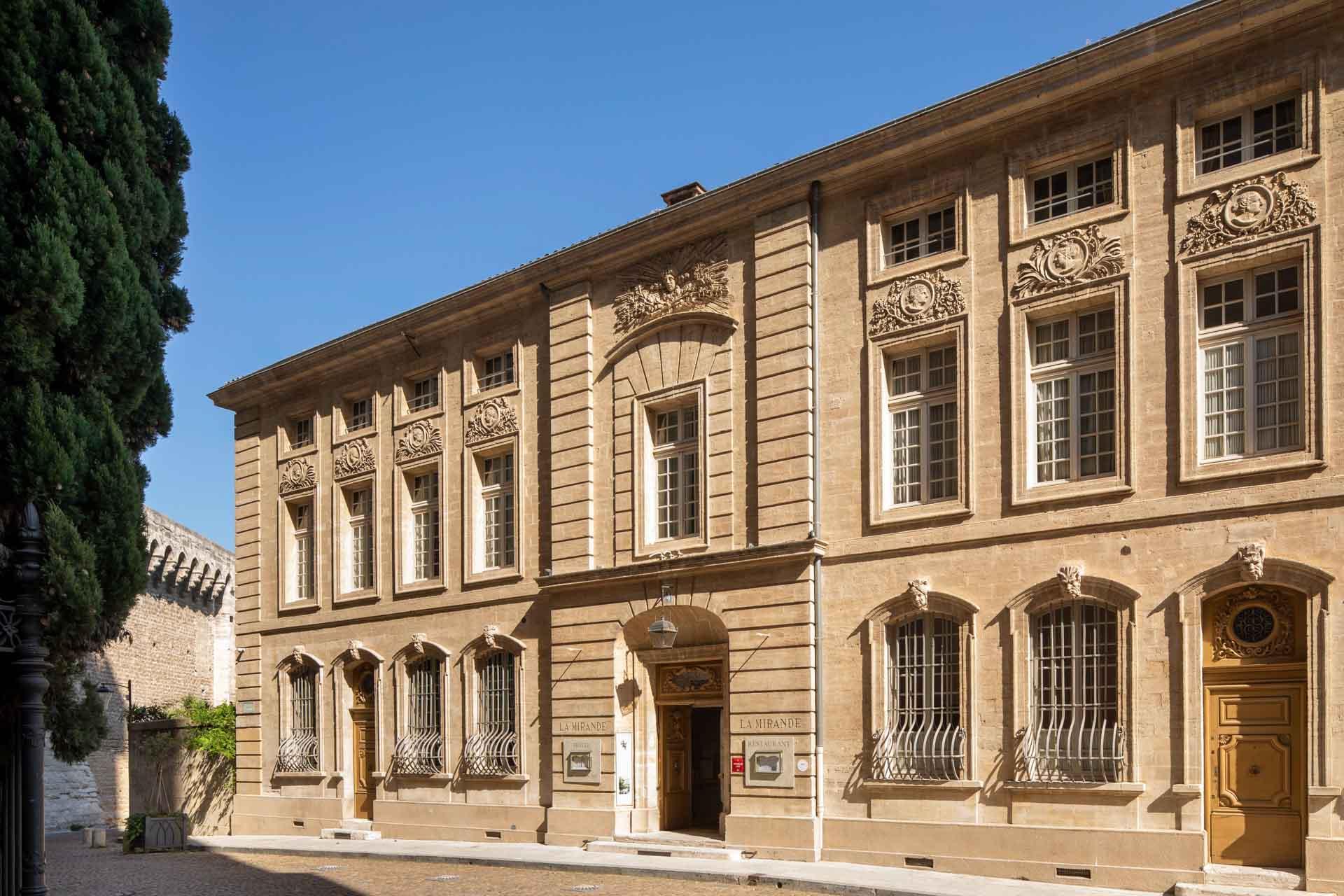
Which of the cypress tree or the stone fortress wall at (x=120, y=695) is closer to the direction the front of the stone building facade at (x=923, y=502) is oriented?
the cypress tree

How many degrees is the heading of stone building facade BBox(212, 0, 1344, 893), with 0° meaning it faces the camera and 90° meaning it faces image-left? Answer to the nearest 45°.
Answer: approximately 45°
